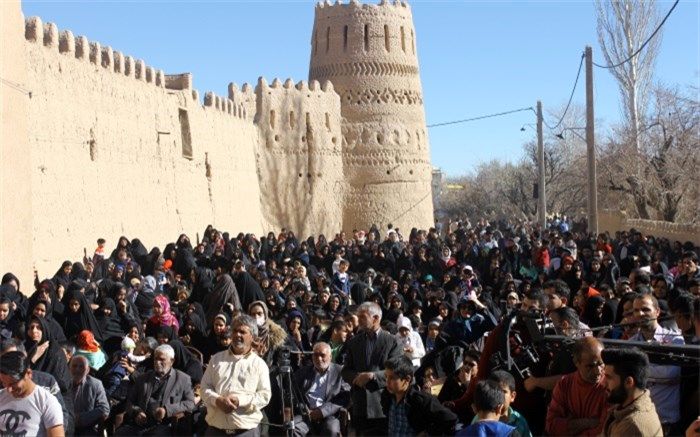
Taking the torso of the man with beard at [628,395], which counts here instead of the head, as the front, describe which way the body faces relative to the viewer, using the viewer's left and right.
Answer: facing to the left of the viewer

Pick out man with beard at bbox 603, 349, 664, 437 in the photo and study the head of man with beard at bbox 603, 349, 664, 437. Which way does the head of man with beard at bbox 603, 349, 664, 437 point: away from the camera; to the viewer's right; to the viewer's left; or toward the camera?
to the viewer's left

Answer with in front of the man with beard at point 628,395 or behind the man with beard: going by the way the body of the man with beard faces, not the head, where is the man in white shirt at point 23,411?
in front

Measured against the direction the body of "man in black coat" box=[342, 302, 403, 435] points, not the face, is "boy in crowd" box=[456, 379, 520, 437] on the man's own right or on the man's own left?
on the man's own left

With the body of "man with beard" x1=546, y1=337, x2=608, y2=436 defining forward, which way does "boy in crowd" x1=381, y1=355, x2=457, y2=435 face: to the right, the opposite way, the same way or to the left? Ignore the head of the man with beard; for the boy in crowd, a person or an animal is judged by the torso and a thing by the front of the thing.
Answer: to the right

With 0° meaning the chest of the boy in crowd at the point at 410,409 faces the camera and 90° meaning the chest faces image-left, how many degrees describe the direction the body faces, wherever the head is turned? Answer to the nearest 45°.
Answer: approximately 45°

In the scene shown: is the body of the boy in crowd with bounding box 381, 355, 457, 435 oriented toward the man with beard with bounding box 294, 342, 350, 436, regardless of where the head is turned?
no

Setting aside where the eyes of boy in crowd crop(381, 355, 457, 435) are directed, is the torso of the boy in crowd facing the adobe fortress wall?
no

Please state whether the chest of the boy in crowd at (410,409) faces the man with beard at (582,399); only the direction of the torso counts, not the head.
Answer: no

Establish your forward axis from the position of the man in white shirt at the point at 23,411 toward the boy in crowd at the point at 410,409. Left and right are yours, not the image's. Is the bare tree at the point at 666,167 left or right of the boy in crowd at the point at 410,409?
left

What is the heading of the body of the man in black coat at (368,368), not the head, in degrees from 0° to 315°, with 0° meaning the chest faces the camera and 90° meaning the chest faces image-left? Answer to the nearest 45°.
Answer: approximately 45°
